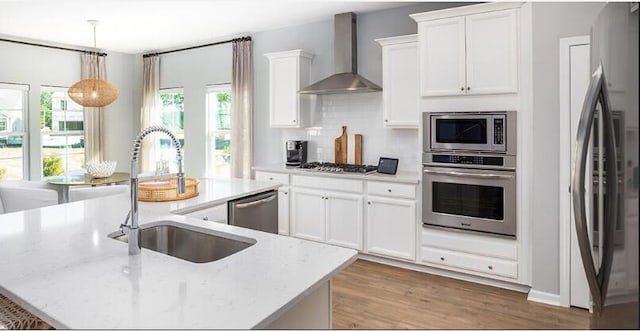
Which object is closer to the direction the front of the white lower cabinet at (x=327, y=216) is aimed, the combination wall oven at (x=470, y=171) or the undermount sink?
the undermount sink

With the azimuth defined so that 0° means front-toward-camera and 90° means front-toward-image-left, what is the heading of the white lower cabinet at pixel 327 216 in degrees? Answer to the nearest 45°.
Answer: approximately 45°

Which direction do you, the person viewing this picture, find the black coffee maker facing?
facing the viewer and to the left of the viewer

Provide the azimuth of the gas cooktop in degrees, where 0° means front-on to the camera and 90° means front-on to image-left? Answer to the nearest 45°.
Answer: approximately 45°

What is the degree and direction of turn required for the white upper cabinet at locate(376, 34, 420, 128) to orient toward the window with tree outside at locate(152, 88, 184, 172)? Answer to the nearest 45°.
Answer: approximately 90° to its right

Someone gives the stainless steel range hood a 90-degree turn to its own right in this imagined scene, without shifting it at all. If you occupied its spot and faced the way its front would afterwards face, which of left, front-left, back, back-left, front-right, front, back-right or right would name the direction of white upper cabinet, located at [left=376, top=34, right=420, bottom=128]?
back

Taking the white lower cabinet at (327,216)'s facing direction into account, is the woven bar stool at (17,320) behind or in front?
in front
